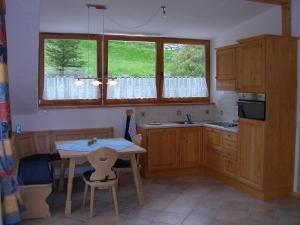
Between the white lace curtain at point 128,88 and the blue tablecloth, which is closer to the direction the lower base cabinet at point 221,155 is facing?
the blue tablecloth

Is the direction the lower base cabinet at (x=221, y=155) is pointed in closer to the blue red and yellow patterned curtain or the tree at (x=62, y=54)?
the blue red and yellow patterned curtain

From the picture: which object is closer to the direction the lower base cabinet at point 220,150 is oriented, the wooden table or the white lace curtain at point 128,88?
the wooden table

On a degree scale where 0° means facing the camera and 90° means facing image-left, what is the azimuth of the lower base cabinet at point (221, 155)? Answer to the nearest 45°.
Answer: approximately 45°
